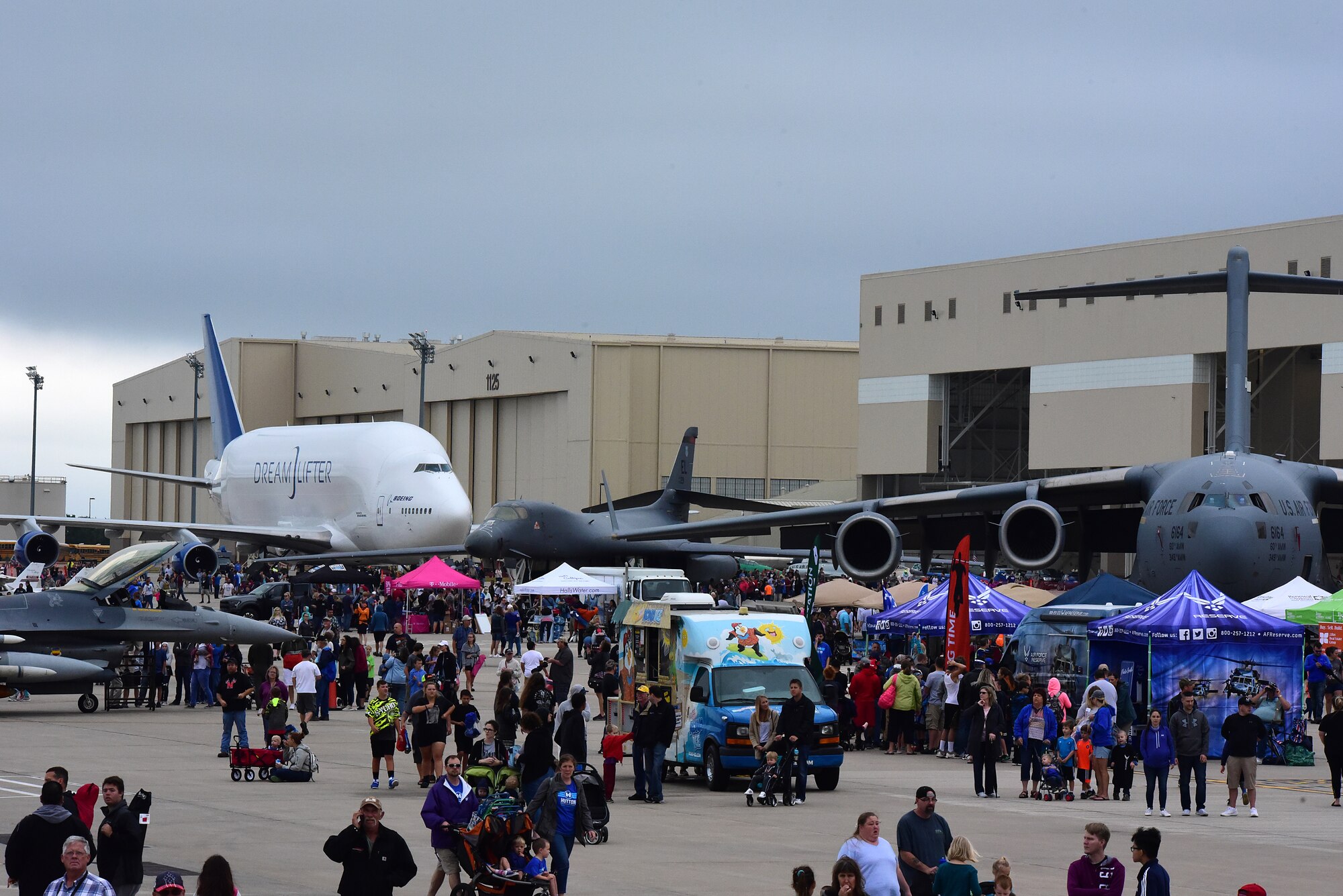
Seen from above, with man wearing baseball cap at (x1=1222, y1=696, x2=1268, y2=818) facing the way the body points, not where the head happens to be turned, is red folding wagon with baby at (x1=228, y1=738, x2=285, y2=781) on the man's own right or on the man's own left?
on the man's own right

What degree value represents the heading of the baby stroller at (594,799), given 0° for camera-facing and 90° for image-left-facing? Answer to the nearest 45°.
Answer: approximately 315°

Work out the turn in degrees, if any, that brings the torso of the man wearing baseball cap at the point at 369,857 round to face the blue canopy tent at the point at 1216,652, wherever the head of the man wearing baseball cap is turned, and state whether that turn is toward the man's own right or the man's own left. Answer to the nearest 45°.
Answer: approximately 135° to the man's own left

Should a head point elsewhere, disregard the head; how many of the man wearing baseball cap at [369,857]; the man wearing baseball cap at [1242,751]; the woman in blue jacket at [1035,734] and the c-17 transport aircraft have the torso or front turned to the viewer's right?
0

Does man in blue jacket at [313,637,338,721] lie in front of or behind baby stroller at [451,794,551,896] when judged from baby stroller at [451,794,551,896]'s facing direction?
behind

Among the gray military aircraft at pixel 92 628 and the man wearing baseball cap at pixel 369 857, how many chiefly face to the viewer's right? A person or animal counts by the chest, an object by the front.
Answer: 1

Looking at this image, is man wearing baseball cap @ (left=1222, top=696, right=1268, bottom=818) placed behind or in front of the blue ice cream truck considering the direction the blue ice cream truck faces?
in front

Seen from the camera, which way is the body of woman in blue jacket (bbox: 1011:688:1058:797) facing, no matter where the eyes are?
toward the camera

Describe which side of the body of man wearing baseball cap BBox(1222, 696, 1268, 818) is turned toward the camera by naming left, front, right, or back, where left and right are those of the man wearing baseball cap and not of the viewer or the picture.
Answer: front

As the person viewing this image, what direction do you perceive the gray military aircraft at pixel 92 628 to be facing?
facing to the right of the viewer

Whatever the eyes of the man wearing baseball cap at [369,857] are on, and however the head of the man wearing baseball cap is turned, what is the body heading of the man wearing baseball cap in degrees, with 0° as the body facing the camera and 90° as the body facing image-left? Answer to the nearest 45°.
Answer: approximately 0°
